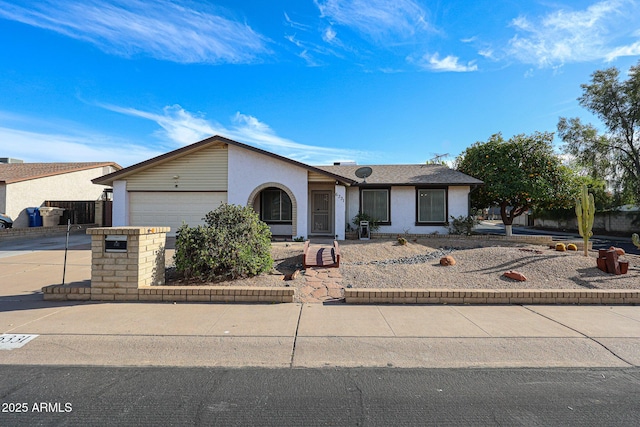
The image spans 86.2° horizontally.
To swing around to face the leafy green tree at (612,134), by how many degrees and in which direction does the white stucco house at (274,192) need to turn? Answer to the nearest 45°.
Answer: approximately 90° to its left

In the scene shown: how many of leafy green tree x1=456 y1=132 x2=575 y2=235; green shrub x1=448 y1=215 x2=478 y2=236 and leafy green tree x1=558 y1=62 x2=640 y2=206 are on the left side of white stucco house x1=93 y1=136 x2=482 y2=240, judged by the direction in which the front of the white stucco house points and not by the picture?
3

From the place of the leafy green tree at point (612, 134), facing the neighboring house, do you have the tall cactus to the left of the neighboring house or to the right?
left

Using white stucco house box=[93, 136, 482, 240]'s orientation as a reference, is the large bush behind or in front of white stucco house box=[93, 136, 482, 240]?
in front

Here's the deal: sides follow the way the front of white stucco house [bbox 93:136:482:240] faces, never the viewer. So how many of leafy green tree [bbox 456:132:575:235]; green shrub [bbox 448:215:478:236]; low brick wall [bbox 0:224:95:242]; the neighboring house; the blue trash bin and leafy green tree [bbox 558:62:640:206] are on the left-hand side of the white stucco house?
3

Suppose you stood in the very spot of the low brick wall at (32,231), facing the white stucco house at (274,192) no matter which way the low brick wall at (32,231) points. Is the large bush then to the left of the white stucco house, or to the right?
right

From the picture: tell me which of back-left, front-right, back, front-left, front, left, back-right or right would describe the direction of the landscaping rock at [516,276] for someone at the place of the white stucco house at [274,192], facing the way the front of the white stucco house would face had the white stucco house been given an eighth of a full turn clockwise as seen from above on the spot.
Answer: left

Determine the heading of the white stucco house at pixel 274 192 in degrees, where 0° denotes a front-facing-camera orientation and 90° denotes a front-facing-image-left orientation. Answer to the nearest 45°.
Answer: approximately 0°

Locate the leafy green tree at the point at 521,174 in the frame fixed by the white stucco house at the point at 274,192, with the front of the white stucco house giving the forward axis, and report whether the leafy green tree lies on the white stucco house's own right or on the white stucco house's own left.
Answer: on the white stucco house's own left

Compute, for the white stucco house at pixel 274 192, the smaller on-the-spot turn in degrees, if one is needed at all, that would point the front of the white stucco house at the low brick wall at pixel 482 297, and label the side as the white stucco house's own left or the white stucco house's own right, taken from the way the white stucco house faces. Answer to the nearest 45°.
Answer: approximately 45° to the white stucco house's own left

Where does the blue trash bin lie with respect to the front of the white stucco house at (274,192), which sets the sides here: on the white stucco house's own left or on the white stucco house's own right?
on the white stucco house's own right

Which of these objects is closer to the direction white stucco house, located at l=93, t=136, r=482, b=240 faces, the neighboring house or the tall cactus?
the tall cactus

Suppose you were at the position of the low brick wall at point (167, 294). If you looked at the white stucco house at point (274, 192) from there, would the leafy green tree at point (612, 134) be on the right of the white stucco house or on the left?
right

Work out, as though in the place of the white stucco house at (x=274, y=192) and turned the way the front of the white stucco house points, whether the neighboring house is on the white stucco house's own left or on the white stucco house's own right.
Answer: on the white stucco house's own right

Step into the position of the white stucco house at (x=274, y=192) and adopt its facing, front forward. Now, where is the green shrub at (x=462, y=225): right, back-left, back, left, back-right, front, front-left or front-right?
left
